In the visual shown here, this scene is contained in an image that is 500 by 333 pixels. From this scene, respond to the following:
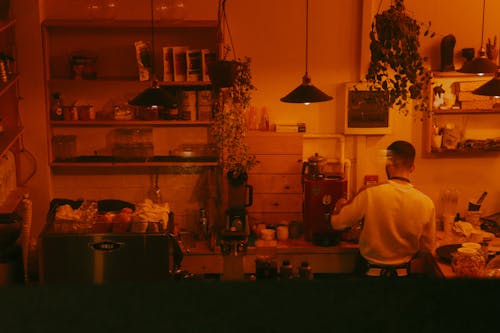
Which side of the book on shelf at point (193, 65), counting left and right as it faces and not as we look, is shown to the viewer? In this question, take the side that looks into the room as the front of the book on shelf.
front

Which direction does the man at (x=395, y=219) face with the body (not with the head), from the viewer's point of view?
away from the camera

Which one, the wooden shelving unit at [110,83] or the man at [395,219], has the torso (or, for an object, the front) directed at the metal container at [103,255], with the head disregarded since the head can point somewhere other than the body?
the wooden shelving unit

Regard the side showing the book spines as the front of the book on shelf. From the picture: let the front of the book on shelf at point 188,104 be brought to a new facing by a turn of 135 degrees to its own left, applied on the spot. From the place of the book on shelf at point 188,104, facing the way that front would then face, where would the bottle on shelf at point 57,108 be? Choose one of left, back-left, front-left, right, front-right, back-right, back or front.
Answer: back-left

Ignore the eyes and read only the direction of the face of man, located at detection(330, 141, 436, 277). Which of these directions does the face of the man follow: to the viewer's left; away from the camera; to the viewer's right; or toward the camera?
away from the camera

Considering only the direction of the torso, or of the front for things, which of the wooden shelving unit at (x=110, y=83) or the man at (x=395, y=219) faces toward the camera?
the wooden shelving unit

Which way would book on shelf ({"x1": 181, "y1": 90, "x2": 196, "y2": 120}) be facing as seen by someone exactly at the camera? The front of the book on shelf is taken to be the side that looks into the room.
facing the viewer

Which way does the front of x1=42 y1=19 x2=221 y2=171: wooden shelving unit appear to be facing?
toward the camera

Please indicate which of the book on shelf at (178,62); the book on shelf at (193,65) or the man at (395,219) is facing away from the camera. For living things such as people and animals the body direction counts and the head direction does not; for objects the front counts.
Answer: the man

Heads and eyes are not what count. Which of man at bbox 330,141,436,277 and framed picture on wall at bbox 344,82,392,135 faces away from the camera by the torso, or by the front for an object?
the man

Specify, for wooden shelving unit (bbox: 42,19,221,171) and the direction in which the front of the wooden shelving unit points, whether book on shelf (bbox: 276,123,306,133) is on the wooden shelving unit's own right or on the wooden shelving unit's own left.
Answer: on the wooden shelving unit's own left

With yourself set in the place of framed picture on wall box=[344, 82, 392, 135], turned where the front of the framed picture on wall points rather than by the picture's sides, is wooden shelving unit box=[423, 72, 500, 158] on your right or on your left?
on your left

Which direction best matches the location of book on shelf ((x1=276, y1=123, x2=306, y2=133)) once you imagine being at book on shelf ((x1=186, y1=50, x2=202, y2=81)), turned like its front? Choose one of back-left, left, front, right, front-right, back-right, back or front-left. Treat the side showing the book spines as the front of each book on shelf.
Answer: left
